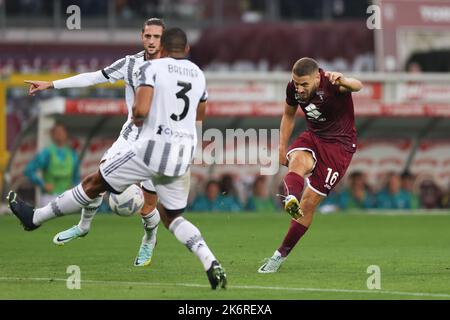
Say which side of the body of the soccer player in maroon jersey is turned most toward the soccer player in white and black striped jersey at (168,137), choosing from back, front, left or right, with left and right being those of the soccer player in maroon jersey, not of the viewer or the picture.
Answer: front

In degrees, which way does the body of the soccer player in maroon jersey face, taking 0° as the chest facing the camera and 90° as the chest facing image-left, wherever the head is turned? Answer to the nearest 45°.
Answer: approximately 45°

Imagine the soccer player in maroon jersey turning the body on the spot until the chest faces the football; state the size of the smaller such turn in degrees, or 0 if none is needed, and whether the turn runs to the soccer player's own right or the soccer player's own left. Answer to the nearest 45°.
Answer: approximately 45° to the soccer player's own right

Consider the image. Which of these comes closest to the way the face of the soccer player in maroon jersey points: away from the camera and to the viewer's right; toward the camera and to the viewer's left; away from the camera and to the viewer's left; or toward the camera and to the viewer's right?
toward the camera and to the viewer's left

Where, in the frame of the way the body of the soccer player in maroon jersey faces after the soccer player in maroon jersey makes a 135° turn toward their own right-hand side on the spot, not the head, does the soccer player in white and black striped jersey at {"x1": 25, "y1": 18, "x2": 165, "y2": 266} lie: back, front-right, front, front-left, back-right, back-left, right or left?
left

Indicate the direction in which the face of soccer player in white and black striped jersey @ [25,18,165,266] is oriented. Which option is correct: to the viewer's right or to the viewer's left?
to the viewer's right
